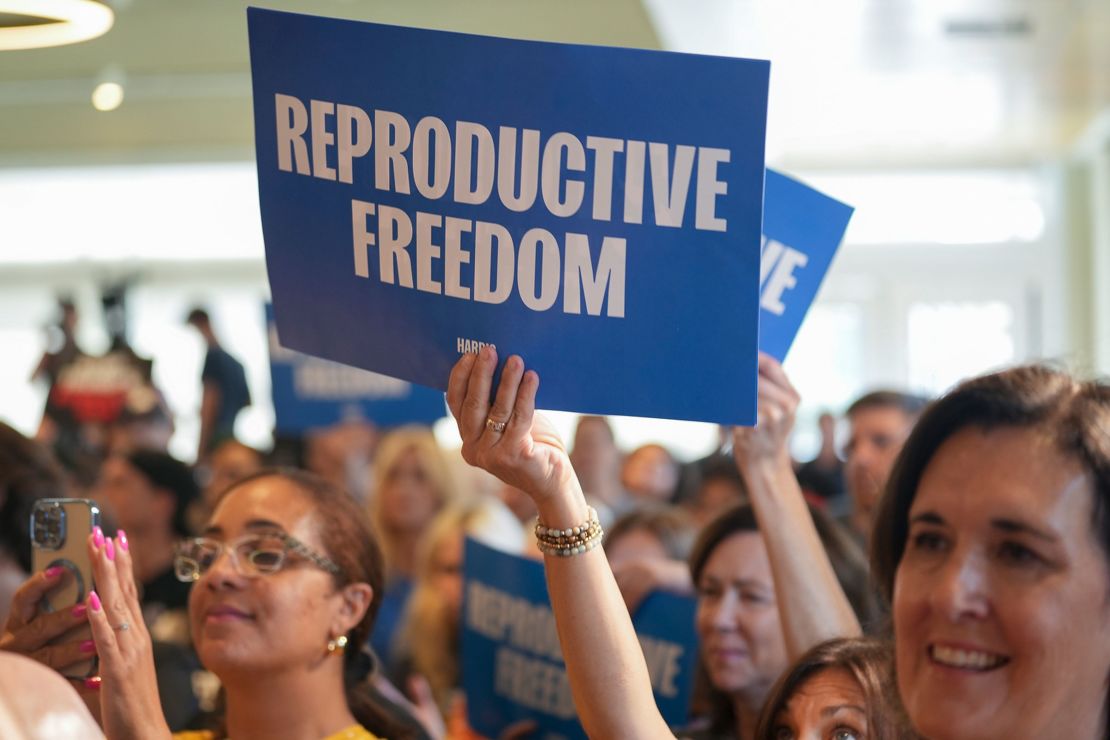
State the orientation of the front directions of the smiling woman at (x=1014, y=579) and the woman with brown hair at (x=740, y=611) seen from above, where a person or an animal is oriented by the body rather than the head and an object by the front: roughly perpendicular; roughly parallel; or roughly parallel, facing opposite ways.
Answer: roughly parallel

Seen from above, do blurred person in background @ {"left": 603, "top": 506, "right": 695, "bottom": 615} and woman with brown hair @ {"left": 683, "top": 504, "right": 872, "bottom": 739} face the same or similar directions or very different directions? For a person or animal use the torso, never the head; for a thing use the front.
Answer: same or similar directions

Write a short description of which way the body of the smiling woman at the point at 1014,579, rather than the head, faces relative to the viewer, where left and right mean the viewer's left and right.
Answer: facing the viewer and to the left of the viewer

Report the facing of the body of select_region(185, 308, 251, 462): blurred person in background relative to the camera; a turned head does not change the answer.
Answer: to the viewer's left

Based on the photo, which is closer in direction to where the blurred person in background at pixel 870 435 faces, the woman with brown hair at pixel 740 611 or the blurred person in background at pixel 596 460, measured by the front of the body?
the woman with brown hair

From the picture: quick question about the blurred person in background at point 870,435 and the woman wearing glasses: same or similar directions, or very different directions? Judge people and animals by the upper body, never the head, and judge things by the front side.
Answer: same or similar directions

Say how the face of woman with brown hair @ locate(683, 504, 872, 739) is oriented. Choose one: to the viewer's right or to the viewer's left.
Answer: to the viewer's left

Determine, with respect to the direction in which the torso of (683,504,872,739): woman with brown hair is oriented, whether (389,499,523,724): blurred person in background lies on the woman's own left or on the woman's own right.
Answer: on the woman's own right
